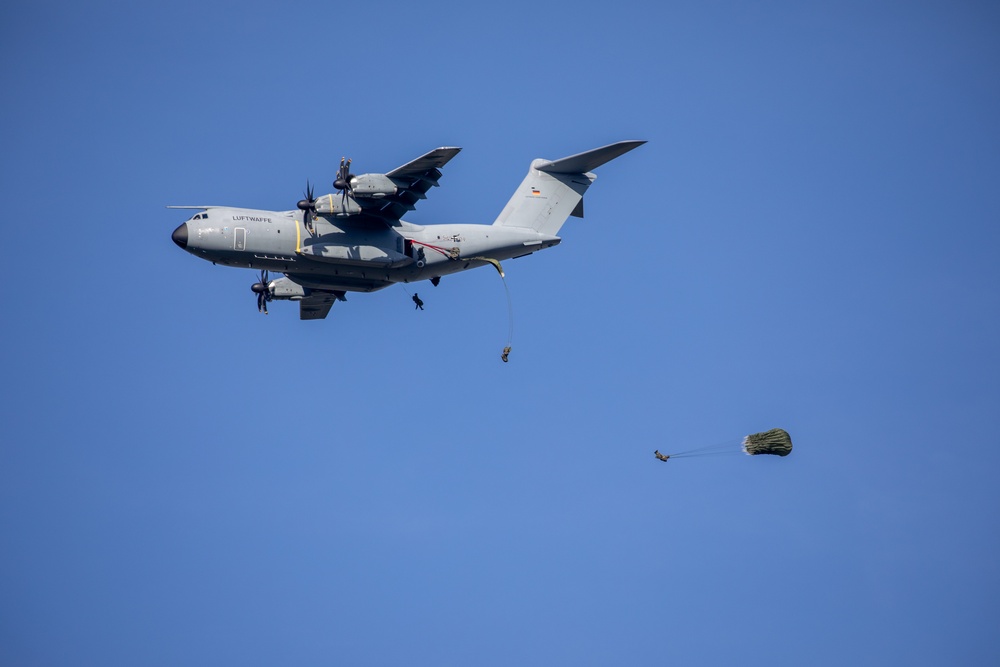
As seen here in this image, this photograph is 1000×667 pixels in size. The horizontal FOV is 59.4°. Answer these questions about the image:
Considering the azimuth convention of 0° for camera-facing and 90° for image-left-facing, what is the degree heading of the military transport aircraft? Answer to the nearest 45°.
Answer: approximately 90°

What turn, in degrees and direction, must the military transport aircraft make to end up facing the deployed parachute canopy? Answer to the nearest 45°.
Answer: approximately 180°
